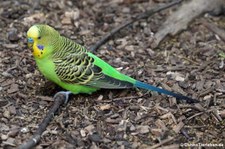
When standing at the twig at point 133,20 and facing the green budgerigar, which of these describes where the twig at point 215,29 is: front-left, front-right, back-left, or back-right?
back-left

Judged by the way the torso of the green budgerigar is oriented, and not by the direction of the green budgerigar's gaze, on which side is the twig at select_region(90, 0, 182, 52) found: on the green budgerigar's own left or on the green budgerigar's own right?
on the green budgerigar's own right

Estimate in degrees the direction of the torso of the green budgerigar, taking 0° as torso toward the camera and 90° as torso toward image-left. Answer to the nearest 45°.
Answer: approximately 90°

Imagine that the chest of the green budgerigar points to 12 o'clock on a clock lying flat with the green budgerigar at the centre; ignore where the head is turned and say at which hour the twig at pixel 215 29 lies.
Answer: The twig is roughly at 5 o'clock from the green budgerigar.
